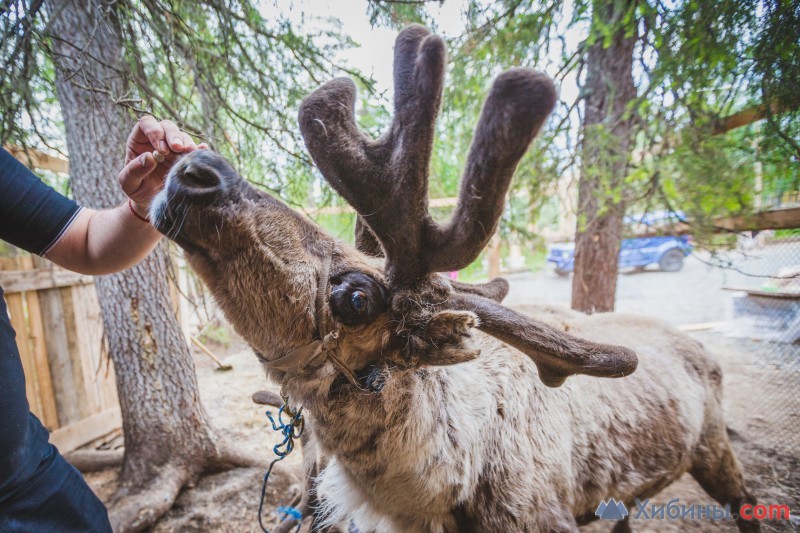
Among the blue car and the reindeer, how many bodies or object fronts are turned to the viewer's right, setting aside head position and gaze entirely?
0

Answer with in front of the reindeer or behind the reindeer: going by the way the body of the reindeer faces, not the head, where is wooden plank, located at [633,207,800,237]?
behind

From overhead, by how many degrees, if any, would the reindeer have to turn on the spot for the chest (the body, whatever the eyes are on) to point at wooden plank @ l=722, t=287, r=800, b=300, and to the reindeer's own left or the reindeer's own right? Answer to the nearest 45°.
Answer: approximately 180°

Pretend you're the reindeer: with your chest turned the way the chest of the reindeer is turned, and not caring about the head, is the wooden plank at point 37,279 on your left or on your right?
on your right

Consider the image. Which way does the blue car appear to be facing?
to the viewer's left

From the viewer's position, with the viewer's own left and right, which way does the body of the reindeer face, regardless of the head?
facing the viewer and to the left of the viewer

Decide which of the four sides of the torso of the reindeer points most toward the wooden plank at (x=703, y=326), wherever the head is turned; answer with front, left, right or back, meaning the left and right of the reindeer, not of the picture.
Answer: back

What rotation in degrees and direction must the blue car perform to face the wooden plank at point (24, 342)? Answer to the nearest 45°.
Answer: approximately 90° to its left

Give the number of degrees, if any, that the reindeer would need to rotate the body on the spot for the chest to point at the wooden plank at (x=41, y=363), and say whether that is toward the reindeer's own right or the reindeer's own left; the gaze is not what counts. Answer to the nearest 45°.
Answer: approximately 45° to the reindeer's own right

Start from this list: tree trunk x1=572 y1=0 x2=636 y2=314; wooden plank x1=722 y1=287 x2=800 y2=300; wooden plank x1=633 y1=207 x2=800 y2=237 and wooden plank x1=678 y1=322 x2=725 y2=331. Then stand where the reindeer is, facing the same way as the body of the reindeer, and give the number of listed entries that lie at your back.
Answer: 4

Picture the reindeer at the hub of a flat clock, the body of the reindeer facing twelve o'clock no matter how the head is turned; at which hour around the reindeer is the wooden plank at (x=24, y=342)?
The wooden plank is roughly at 2 o'clock from the reindeer.
